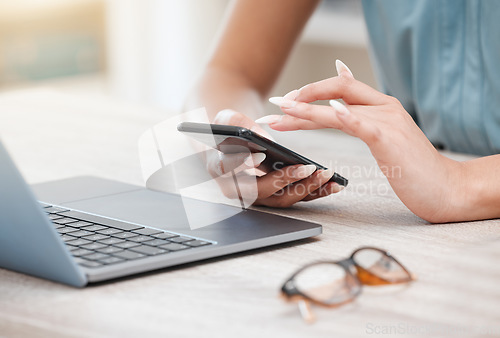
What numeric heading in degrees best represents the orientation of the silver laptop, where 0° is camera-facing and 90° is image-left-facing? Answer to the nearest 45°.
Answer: approximately 225°
